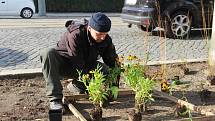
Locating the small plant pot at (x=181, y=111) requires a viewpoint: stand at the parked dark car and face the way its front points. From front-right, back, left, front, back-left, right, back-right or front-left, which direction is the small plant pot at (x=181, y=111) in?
back-right

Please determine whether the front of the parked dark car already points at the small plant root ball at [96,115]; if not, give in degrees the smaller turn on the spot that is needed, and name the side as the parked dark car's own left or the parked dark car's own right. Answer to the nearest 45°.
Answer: approximately 135° to the parked dark car's own right

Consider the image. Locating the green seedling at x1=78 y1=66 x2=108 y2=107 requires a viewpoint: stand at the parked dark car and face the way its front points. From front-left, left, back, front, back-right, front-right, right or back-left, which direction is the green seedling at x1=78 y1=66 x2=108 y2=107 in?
back-right

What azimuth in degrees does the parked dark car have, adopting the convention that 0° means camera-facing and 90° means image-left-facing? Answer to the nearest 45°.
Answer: approximately 225°

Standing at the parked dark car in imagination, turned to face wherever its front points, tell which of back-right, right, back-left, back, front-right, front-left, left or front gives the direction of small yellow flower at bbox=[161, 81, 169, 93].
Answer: back-right

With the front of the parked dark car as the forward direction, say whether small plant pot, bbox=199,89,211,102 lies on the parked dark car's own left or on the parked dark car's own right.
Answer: on the parked dark car's own right

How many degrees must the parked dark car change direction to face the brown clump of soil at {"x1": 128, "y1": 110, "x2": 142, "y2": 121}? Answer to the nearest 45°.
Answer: approximately 135° to its right

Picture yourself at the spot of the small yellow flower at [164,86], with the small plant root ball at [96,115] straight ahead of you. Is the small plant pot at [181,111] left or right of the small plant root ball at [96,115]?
left

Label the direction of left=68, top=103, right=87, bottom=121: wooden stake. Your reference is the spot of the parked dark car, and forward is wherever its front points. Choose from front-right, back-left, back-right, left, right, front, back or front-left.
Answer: back-right
